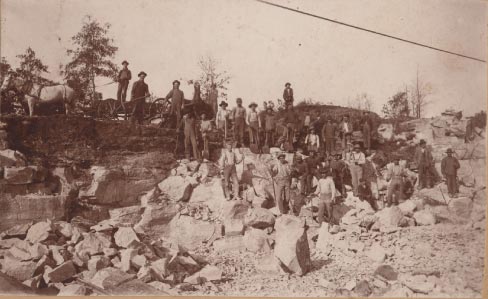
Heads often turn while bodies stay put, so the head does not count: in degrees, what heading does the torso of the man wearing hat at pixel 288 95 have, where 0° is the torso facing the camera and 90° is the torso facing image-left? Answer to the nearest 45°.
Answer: approximately 0°

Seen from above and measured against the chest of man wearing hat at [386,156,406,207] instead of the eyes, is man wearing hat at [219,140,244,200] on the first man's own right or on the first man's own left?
on the first man's own right

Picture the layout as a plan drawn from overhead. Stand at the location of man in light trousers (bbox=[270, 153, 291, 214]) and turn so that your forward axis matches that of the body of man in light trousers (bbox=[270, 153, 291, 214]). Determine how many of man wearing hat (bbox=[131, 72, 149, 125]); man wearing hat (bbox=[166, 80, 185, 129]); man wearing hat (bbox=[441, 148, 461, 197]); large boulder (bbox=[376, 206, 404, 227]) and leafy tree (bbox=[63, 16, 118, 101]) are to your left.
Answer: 2

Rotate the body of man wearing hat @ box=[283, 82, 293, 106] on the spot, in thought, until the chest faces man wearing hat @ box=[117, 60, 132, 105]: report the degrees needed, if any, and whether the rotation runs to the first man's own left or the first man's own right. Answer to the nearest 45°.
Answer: approximately 90° to the first man's own right

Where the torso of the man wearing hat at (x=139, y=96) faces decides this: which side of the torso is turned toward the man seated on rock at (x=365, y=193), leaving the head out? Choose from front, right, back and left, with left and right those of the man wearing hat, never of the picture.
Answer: left

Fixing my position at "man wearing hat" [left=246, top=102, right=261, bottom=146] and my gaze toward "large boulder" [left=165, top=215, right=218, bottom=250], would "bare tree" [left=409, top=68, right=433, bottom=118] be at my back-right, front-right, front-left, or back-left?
back-left

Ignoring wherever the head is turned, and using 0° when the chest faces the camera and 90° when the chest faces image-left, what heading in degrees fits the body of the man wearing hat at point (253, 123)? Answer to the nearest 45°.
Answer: approximately 0°
